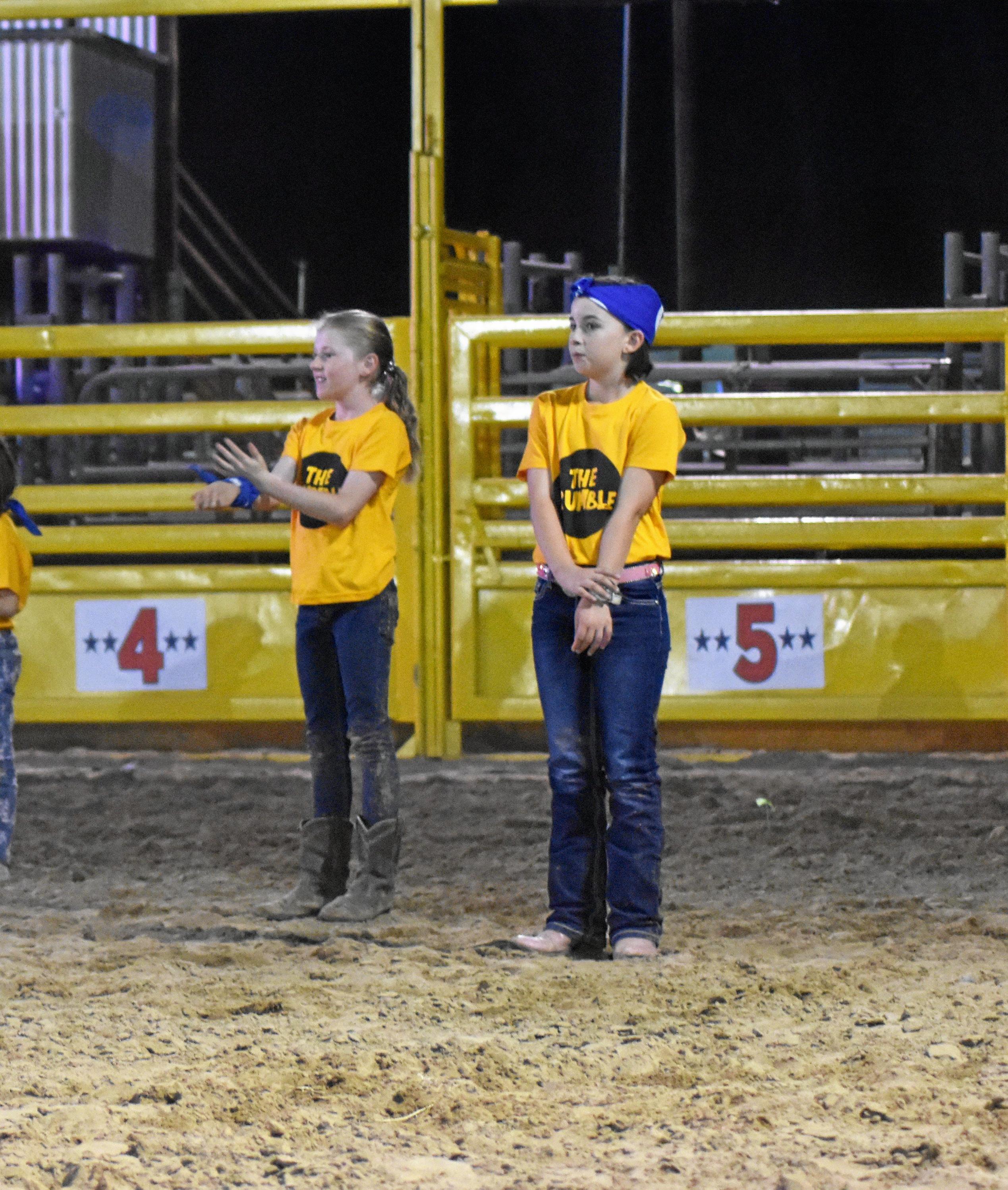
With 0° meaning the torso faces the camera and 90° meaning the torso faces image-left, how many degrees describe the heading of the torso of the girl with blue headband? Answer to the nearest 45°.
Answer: approximately 45°

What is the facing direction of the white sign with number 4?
toward the camera

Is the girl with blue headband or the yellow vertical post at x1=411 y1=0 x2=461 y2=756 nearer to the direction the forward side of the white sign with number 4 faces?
the girl with blue headband

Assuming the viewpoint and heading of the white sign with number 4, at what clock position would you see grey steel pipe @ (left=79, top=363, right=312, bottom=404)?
The grey steel pipe is roughly at 6 o'clock from the white sign with number 4.

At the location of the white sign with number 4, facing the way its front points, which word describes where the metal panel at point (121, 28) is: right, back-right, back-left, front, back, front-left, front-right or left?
back

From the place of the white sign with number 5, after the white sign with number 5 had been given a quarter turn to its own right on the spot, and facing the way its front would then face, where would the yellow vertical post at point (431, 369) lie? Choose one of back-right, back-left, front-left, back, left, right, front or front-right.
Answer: front

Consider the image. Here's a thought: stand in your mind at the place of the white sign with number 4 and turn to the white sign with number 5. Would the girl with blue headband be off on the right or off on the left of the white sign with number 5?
right

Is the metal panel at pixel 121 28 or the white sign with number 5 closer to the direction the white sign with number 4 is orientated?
the white sign with number 5

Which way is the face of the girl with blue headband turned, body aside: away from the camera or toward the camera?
toward the camera

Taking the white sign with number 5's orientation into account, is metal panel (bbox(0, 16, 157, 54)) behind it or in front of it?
behind

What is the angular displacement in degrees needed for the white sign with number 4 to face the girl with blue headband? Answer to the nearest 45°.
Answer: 0° — it already faces them

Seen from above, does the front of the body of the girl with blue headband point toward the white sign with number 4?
no

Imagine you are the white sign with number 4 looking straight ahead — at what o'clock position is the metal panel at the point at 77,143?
The metal panel is roughly at 6 o'clock from the white sign with number 4.

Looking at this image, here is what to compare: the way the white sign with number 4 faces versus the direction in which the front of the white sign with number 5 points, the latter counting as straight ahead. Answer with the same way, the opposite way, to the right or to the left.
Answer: the same way

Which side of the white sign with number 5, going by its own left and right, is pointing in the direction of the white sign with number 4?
right

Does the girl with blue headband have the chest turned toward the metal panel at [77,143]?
no

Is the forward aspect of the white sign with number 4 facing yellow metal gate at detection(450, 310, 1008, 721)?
no

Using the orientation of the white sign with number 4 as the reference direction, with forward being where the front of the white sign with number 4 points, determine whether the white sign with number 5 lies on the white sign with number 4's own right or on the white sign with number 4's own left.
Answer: on the white sign with number 4's own left
